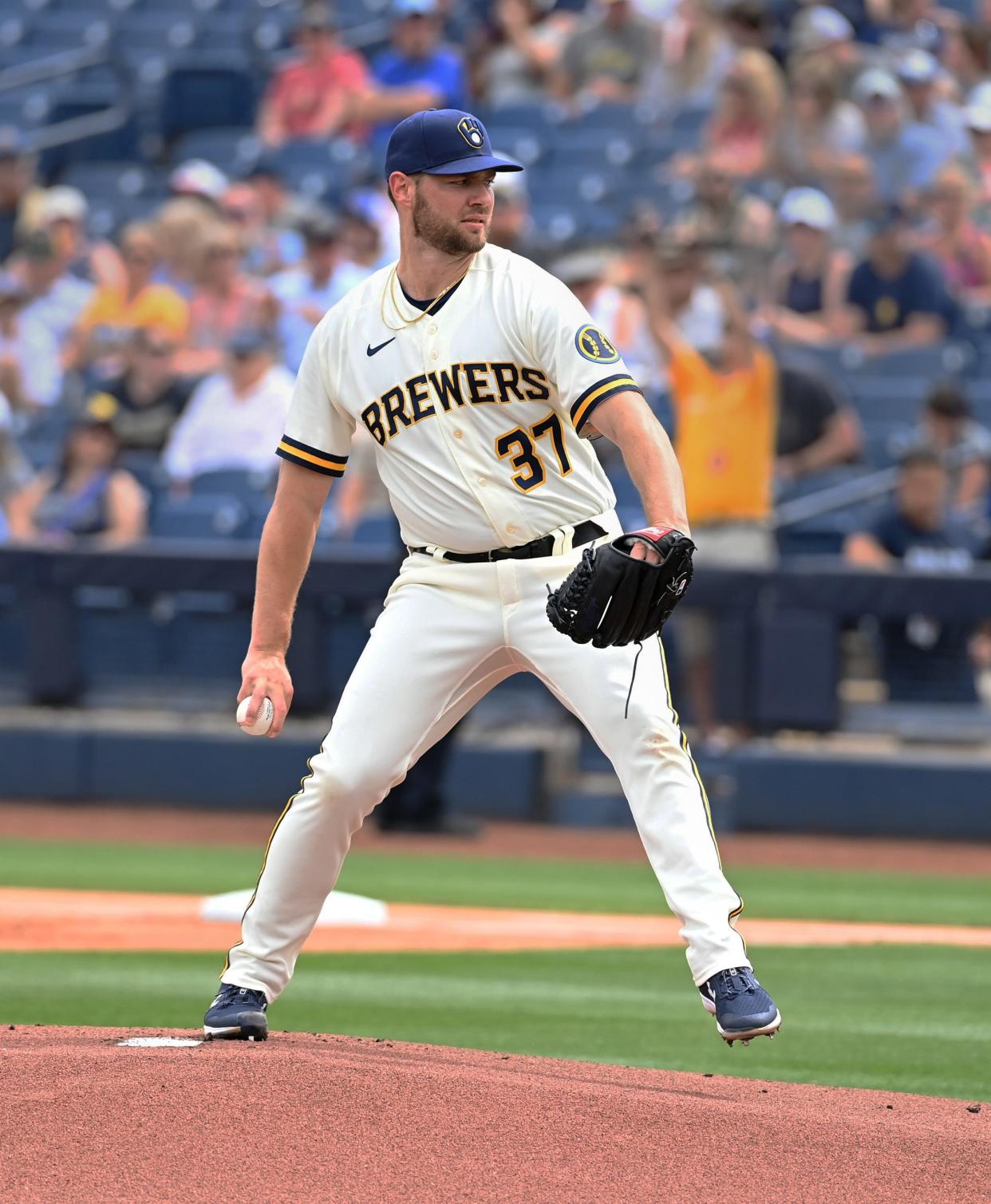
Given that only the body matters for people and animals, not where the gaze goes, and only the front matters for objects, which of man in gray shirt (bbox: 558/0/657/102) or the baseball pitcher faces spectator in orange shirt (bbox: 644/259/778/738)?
the man in gray shirt

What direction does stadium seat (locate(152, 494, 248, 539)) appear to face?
toward the camera

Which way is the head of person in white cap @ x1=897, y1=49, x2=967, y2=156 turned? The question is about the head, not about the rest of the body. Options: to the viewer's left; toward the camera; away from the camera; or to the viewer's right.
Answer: toward the camera

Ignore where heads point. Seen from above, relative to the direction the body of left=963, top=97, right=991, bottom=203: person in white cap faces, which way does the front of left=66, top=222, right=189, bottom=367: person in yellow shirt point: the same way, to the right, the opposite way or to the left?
the same way

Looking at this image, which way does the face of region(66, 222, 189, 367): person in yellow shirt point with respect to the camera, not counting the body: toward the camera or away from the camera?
toward the camera

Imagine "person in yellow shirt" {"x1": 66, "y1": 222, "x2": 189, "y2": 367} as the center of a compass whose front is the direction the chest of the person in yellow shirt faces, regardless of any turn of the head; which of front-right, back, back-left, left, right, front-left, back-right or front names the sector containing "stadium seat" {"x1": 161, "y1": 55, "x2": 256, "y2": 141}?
back

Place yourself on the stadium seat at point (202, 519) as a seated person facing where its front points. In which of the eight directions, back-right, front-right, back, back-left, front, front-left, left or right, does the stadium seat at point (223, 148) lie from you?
back

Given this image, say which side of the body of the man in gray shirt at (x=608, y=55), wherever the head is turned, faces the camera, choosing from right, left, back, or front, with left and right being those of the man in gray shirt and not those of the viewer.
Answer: front

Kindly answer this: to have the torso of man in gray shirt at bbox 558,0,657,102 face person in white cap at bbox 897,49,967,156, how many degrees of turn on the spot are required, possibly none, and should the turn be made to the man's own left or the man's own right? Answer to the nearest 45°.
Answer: approximately 45° to the man's own left

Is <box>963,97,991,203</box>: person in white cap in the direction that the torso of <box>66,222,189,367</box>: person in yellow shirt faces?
no

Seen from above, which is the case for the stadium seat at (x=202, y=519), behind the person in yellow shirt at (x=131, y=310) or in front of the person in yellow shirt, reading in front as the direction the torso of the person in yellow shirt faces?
in front

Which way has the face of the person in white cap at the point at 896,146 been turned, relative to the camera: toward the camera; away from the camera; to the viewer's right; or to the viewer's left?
toward the camera

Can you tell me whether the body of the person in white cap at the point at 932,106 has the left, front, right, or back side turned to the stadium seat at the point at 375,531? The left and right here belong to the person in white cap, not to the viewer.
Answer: front

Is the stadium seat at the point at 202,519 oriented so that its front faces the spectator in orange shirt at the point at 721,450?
no

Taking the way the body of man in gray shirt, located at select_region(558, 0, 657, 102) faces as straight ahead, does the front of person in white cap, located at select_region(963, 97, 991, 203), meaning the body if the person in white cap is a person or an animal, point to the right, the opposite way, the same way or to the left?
the same way
